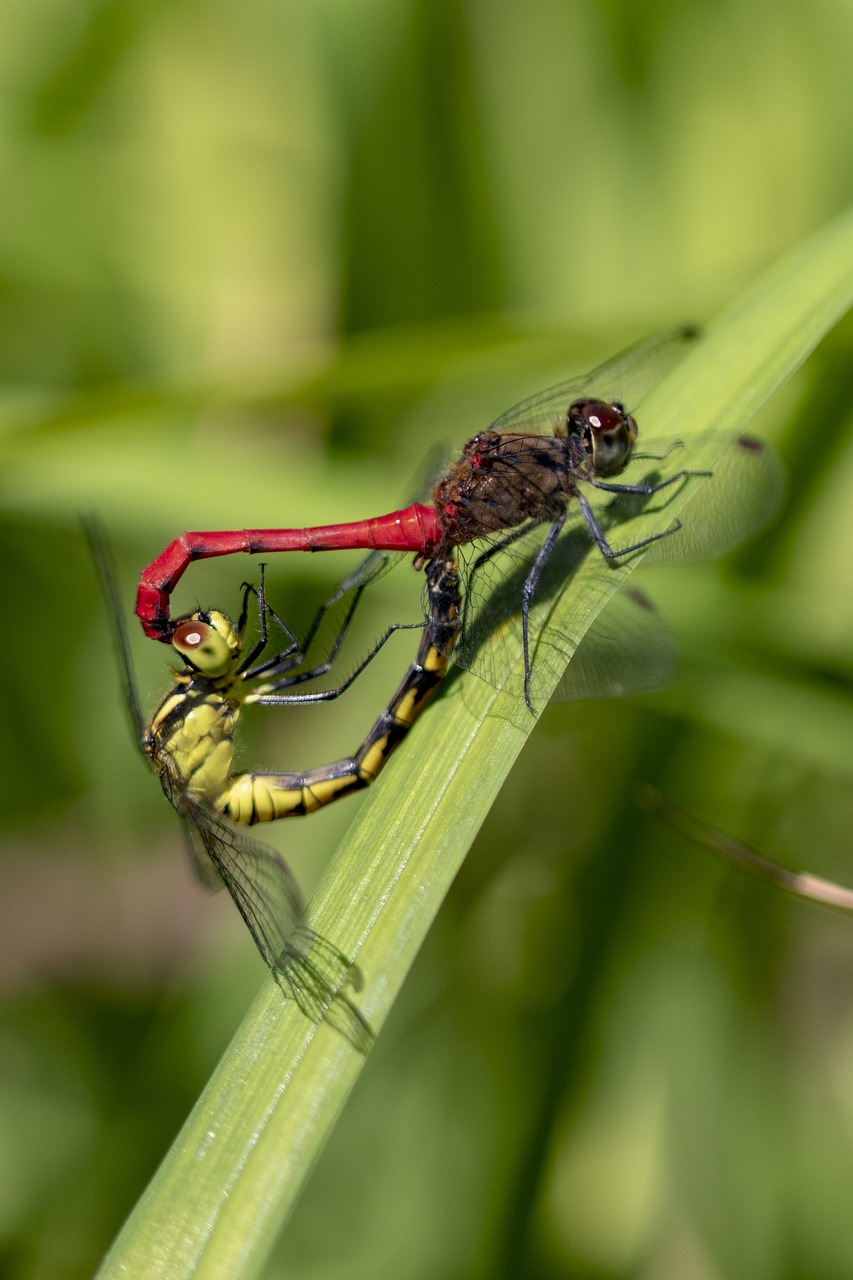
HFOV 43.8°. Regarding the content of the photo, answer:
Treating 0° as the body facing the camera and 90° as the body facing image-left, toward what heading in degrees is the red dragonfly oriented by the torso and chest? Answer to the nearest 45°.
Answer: approximately 270°
